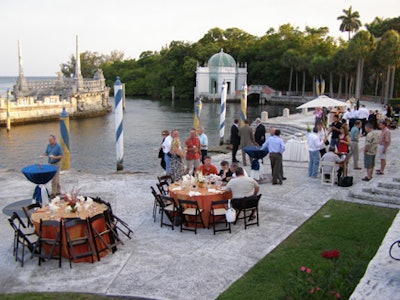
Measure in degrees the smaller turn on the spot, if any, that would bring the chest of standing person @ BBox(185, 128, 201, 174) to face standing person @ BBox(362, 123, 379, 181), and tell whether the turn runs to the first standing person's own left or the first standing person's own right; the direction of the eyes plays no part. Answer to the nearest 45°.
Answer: approximately 90° to the first standing person's own left

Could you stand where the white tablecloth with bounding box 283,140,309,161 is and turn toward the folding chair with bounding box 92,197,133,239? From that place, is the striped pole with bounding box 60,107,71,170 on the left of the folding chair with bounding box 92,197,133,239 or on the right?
right

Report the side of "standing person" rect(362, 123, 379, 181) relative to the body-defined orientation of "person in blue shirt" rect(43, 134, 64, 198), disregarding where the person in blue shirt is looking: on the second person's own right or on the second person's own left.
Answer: on the second person's own left

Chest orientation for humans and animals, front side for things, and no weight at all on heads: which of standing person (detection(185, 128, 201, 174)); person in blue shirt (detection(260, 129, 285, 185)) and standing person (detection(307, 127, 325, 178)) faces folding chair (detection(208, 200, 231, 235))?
standing person (detection(185, 128, 201, 174))

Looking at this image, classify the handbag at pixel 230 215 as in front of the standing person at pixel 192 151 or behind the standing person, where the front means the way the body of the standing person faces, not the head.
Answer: in front

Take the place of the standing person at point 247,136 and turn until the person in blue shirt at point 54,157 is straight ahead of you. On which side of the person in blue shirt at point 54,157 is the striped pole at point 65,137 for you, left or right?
right

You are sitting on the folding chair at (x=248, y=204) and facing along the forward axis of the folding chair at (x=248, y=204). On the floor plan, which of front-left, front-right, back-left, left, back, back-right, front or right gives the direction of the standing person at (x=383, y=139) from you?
right

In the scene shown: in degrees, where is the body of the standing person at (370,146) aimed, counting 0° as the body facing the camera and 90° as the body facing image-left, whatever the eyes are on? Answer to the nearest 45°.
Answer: approximately 90°

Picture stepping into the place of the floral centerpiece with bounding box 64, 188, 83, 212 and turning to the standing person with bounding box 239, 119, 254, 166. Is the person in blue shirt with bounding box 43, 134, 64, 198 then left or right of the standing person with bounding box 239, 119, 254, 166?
left

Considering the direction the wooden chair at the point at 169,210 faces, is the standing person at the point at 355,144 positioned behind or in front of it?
in front

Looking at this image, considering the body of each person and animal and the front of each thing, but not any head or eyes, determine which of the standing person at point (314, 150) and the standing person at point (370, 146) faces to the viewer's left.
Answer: the standing person at point (370, 146)
